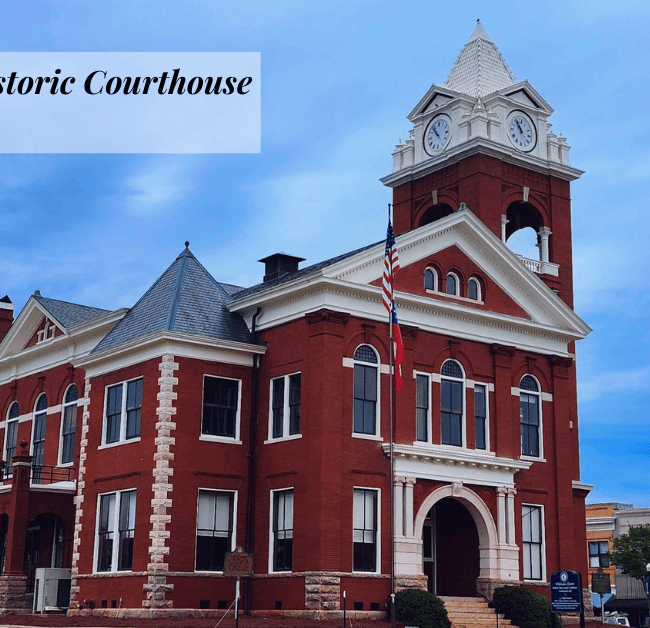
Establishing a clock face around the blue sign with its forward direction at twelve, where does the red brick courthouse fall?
The red brick courthouse is roughly at 4 o'clock from the blue sign.

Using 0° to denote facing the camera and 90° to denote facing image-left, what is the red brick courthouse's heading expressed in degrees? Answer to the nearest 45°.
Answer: approximately 315°

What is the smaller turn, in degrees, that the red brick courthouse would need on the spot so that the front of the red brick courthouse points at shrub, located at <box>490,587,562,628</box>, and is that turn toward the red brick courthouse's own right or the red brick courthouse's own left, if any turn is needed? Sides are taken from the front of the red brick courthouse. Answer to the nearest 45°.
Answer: approximately 45° to the red brick courthouse's own left
